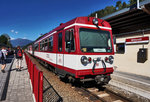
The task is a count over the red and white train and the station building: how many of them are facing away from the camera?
0

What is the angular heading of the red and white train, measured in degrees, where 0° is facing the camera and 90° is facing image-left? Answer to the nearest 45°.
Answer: approximately 315°

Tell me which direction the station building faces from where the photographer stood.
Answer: facing the viewer and to the left of the viewer

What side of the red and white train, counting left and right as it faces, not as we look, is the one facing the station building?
left

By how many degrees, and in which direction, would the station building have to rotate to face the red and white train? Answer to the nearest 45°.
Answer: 0° — it already faces it
